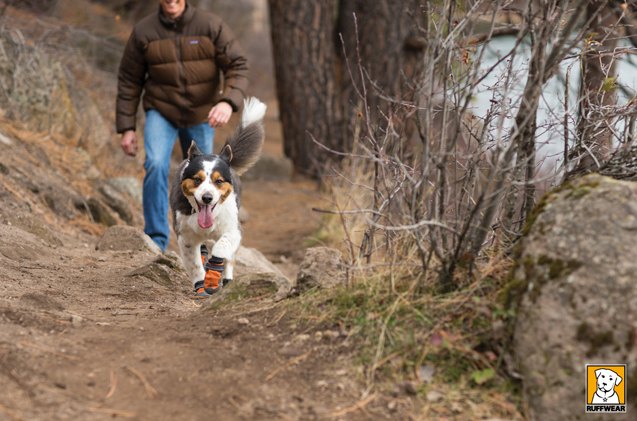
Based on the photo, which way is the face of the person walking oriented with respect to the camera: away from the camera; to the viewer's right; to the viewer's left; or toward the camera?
toward the camera

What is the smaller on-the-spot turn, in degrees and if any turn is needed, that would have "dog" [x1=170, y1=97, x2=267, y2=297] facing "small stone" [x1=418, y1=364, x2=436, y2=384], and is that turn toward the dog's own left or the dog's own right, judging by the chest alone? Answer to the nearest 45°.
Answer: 0° — it already faces it

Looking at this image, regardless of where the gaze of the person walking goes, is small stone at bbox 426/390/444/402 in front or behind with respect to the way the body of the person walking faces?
in front

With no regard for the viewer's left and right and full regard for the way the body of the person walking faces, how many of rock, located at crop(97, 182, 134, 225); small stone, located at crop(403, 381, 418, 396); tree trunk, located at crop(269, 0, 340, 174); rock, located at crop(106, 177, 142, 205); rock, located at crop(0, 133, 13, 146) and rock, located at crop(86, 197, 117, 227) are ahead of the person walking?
1

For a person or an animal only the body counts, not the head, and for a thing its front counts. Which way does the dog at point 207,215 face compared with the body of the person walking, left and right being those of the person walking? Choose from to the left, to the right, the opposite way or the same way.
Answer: the same way

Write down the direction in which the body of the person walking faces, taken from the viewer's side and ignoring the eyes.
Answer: toward the camera

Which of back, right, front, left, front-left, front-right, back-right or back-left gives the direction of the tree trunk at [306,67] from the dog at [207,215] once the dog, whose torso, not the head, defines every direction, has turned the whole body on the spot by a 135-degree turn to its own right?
front-right

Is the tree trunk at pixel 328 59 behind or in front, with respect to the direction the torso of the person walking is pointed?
behind

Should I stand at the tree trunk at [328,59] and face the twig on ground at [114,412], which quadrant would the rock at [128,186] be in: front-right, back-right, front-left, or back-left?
front-right

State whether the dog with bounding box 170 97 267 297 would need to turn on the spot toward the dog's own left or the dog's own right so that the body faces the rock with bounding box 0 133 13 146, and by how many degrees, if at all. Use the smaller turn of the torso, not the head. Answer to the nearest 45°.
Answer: approximately 135° to the dog's own right

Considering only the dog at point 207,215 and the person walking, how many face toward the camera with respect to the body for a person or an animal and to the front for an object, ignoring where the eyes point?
2

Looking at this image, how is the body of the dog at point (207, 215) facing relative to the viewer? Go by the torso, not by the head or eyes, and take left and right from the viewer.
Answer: facing the viewer

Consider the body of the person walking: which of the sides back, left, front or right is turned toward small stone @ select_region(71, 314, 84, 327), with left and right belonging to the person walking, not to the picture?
front

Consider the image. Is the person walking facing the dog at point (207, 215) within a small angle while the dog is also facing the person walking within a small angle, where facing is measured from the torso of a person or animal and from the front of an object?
no

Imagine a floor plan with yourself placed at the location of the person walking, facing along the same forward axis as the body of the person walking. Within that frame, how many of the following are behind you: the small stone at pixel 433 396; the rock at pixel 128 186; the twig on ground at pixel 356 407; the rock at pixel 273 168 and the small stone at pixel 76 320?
2
